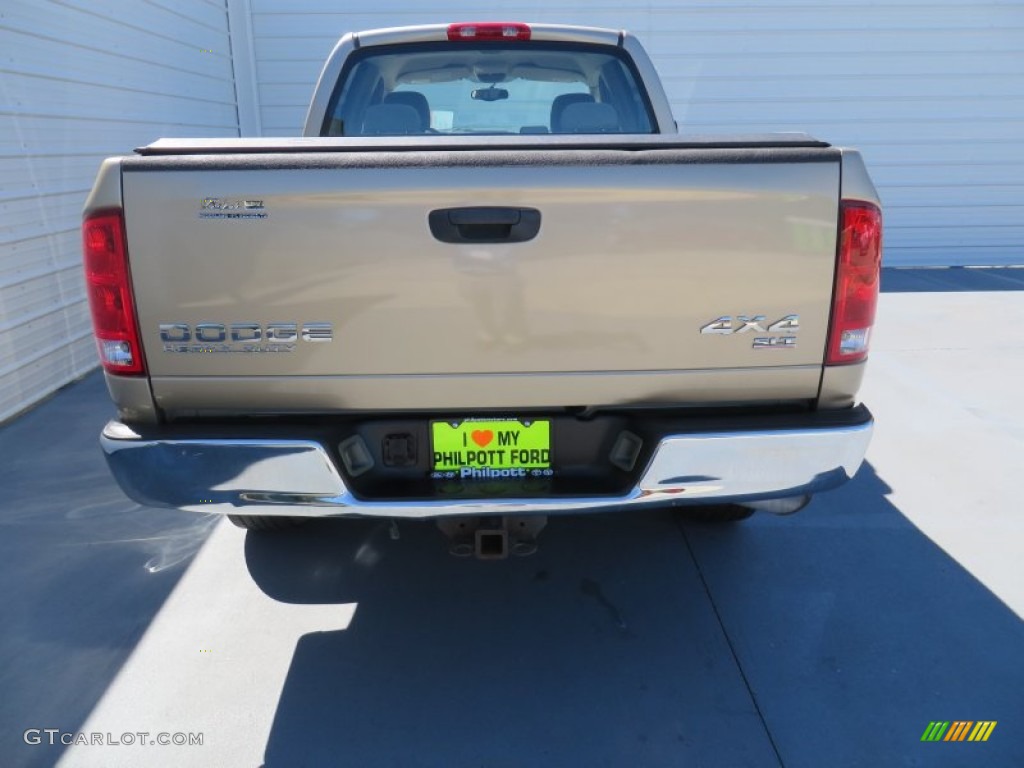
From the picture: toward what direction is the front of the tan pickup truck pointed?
away from the camera
